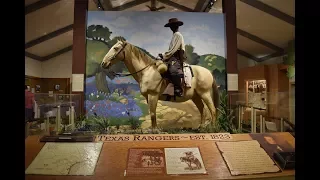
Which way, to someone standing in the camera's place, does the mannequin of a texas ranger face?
facing to the left of the viewer

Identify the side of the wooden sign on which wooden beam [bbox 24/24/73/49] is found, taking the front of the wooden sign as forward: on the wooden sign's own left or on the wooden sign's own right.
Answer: on the wooden sign's own right

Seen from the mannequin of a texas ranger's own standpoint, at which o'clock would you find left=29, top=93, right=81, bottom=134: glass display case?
The glass display case is roughly at 11 o'clock from the mannequin of a texas ranger.

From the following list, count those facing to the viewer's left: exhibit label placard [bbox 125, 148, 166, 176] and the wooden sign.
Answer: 0

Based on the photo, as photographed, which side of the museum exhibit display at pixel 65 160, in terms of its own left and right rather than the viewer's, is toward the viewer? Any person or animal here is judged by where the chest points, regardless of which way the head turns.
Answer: front

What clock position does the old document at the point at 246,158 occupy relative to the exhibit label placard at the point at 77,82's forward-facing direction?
The old document is roughly at 10 o'clock from the exhibit label placard.

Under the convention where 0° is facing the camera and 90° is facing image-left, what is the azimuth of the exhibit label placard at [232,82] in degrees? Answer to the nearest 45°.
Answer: approximately 0°

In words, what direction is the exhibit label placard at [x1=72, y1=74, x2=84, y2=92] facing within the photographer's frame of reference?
facing the viewer
